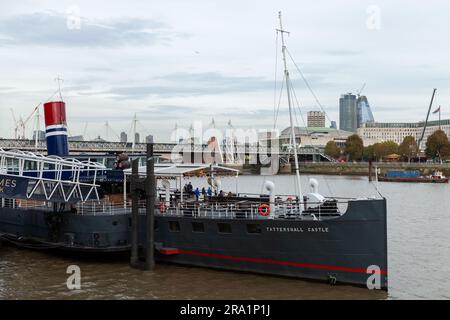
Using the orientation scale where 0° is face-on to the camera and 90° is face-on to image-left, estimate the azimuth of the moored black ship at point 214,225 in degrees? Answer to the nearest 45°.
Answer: approximately 315°
